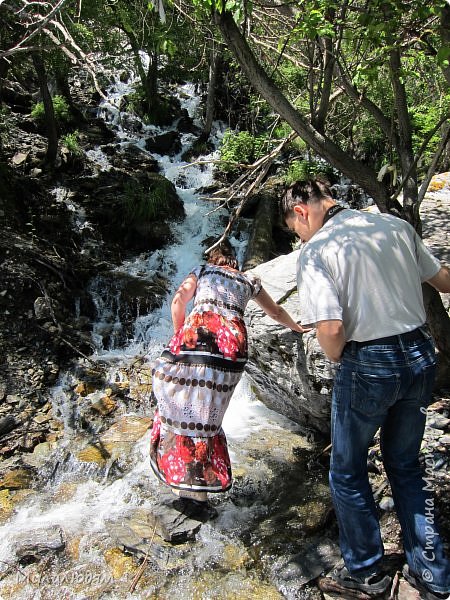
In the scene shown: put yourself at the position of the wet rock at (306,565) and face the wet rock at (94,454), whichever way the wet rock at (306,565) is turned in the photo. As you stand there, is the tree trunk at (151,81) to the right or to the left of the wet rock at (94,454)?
right

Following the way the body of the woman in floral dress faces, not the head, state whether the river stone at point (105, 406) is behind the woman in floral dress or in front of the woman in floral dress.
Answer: in front

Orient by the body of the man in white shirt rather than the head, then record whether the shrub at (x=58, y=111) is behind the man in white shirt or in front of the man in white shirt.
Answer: in front

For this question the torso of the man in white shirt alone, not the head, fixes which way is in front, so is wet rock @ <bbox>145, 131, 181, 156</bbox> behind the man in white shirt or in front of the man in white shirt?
in front

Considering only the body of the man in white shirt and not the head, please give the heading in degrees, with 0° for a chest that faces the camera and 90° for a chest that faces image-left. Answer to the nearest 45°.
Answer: approximately 135°

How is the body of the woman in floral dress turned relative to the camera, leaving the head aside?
away from the camera

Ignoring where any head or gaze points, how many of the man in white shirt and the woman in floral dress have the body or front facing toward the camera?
0

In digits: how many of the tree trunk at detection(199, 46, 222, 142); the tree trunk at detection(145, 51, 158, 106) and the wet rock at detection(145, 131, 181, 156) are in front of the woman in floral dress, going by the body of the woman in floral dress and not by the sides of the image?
3

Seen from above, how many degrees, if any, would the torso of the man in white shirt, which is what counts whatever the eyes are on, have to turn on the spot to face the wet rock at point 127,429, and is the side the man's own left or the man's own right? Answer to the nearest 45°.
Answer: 0° — they already face it

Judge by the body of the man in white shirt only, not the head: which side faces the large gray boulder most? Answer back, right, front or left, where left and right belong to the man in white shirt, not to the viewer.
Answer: front

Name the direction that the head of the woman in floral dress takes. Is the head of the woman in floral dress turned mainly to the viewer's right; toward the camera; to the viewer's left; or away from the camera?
away from the camera
